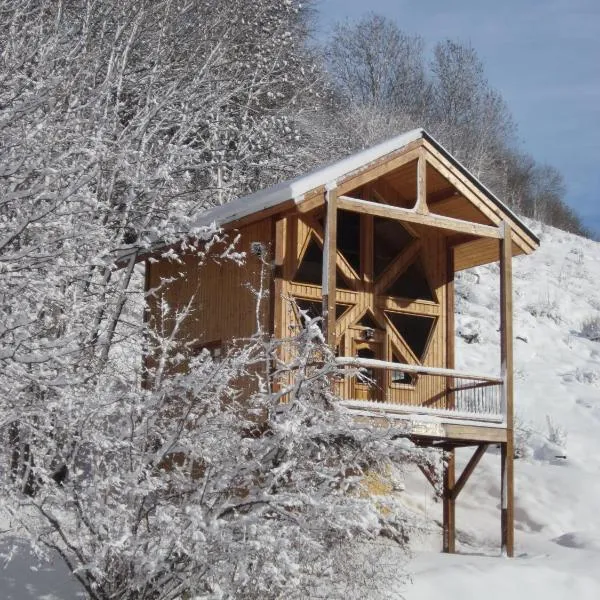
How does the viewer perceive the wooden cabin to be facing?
facing the viewer and to the right of the viewer
